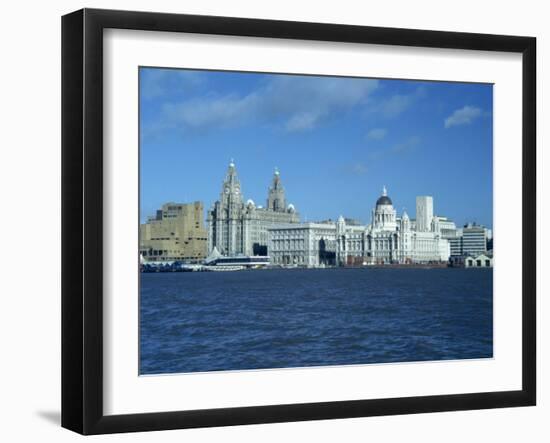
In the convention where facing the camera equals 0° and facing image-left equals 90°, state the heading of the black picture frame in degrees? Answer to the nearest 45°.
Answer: approximately 315°
